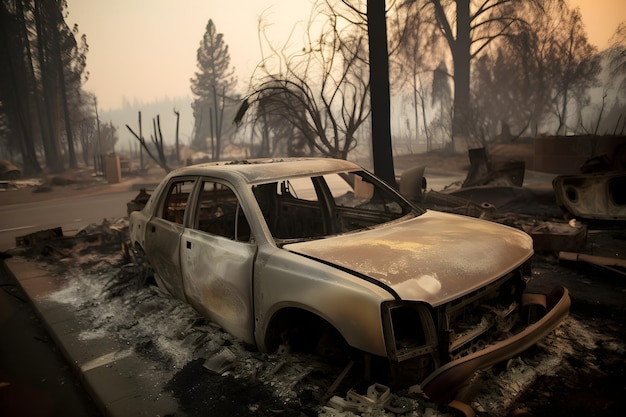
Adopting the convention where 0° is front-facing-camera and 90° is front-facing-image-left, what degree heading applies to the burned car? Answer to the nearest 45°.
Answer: approximately 315°

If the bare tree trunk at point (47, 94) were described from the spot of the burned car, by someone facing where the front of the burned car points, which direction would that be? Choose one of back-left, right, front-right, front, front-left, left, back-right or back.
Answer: back

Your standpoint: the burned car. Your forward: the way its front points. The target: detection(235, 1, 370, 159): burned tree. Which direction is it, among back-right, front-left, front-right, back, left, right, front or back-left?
back-left

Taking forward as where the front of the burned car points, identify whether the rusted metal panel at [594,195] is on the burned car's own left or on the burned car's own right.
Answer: on the burned car's own left

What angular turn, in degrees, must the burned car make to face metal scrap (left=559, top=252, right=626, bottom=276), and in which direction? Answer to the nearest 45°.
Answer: approximately 90° to its left

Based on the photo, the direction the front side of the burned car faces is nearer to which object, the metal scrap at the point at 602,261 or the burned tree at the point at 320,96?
the metal scrap
